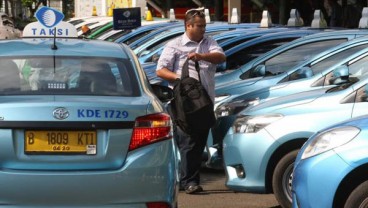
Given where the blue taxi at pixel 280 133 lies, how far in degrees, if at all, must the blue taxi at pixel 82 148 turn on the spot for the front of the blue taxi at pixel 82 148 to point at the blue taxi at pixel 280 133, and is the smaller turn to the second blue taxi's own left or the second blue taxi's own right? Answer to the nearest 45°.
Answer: approximately 45° to the second blue taxi's own right

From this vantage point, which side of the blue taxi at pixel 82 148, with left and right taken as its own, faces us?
back
